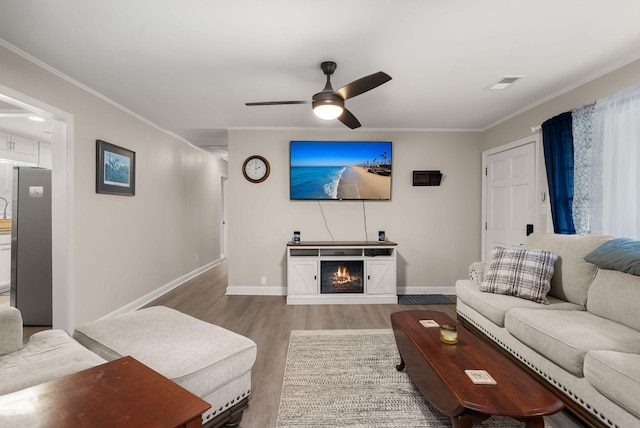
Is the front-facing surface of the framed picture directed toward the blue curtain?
yes

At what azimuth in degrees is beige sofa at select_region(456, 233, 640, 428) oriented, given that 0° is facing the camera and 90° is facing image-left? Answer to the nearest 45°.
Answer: approximately 45°

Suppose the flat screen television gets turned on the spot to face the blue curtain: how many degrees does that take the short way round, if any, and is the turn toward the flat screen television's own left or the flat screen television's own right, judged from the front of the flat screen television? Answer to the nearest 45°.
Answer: approximately 45° to the flat screen television's own left

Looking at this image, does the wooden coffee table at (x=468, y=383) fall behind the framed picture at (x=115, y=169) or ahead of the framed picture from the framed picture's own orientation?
ahead

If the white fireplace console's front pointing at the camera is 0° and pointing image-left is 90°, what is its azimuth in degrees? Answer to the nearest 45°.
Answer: approximately 0°

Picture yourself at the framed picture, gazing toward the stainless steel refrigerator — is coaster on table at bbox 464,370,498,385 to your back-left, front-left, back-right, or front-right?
back-left

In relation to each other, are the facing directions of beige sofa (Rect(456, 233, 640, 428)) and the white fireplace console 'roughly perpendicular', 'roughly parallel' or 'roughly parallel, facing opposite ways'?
roughly perpendicular

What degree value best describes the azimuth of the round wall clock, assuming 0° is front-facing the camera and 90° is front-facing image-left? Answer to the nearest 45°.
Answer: approximately 0°

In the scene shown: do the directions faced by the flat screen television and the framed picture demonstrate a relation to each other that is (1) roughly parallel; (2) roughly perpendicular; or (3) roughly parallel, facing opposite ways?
roughly perpendicular
